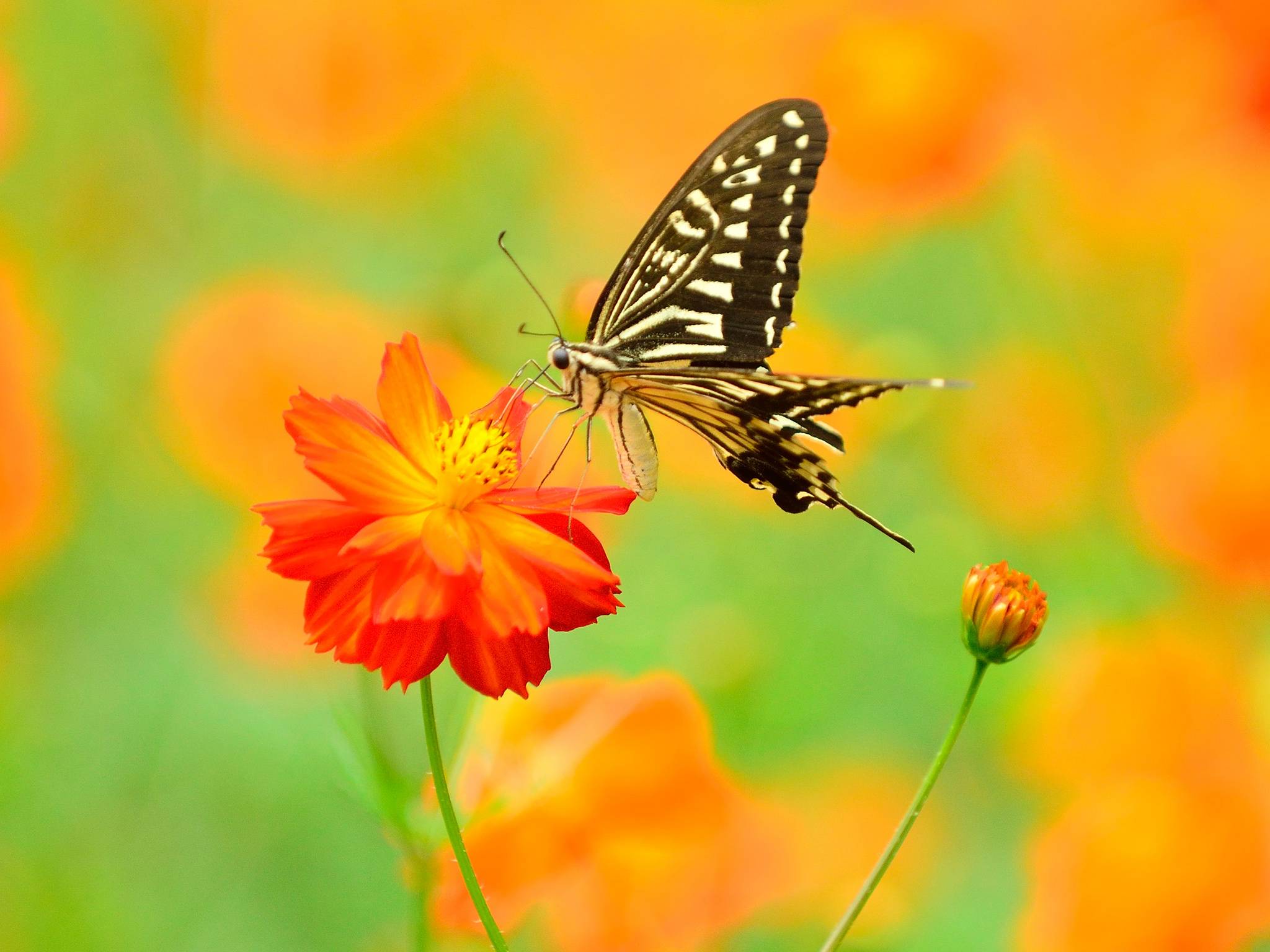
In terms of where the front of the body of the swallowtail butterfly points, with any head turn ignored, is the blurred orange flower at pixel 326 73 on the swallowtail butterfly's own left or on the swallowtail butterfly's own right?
on the swallowtail butterfly's own right

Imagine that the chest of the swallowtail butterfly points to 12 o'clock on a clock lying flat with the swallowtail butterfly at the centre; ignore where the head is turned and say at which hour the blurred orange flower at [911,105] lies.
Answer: The blurred orange flower is roughly at 4 o'clock from the swallowtail butterfly.

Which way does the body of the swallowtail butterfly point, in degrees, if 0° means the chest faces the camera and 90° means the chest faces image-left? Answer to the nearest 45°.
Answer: approximately 90°

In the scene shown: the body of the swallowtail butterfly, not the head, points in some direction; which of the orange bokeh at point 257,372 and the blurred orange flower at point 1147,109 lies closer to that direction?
the orange bokeh

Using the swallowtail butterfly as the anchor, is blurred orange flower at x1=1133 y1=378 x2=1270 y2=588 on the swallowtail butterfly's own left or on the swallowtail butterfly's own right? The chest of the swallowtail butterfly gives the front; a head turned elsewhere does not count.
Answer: on the swallowtail butterfly's own right

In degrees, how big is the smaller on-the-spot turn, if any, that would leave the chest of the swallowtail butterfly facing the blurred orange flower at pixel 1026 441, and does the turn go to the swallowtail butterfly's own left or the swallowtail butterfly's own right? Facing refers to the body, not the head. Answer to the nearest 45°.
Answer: approximately 90° to the swallowtail butterfly's own right
